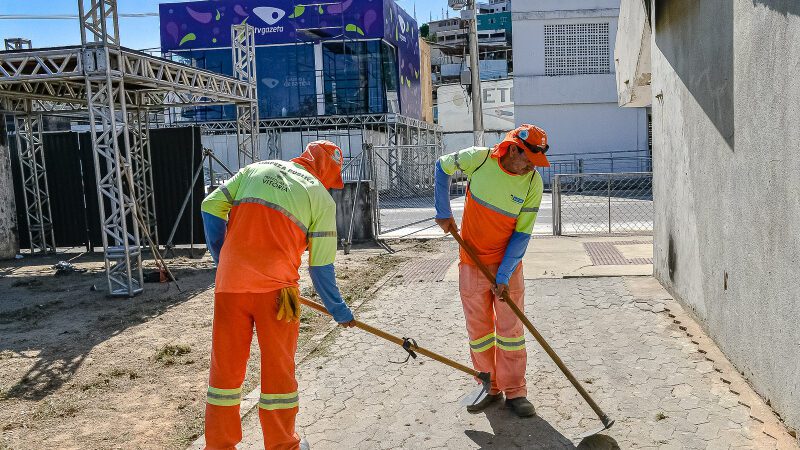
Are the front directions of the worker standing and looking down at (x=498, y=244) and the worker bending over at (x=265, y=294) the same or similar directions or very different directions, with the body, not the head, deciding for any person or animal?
very different directions

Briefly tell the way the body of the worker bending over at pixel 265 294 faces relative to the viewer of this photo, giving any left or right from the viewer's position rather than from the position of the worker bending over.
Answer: facing away from the viewer and to the right of the viewer

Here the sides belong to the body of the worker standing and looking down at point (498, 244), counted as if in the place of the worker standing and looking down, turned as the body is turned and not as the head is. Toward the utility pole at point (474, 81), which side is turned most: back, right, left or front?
back

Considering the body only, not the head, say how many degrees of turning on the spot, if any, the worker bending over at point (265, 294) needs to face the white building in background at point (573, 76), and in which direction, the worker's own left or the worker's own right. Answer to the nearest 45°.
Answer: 0° — they already face it

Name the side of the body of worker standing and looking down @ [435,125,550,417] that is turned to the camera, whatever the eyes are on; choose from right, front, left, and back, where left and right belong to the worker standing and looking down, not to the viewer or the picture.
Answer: front

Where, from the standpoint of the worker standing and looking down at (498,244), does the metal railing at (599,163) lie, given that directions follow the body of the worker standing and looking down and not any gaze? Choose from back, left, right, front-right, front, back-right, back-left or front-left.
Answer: back

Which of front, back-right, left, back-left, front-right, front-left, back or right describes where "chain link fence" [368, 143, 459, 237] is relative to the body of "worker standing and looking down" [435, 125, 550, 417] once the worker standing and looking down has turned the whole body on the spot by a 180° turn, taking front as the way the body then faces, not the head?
front

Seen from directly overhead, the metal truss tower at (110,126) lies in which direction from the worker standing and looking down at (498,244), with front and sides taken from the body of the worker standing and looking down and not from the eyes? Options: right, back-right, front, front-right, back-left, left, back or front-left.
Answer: back-right

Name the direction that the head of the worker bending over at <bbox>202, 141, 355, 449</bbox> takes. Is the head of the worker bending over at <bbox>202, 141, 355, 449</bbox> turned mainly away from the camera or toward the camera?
away from the camera

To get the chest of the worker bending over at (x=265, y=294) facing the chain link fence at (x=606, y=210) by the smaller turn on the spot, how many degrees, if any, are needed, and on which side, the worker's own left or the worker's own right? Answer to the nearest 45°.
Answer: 0° — they already face it

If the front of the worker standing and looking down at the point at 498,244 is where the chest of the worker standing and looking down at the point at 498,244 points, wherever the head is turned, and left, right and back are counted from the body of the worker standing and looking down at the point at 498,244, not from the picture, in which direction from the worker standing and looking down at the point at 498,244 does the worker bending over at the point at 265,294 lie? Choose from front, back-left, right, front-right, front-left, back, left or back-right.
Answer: front-right

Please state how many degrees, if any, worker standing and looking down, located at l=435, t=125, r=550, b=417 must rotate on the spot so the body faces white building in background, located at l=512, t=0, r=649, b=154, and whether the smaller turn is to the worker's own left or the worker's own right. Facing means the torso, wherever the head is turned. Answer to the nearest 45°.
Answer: approximately 180°

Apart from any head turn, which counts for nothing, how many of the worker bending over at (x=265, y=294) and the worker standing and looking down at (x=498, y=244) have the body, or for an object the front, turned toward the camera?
1
